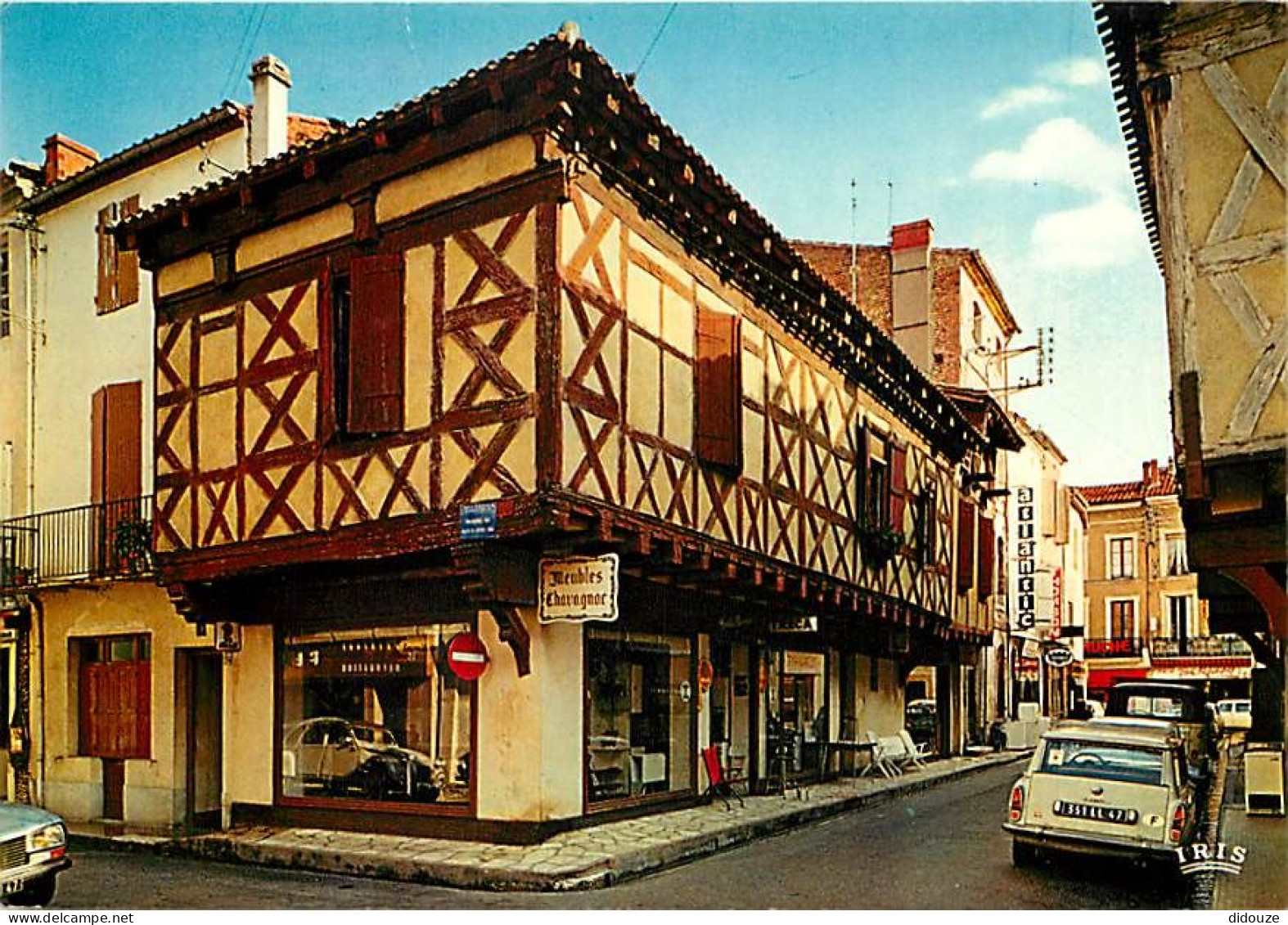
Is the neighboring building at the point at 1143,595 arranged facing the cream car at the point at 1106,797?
yes

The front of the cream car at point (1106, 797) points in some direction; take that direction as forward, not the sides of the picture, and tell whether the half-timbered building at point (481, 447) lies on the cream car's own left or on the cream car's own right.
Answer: on the cream car's own left

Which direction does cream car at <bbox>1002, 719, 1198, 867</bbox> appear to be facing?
away from the camera

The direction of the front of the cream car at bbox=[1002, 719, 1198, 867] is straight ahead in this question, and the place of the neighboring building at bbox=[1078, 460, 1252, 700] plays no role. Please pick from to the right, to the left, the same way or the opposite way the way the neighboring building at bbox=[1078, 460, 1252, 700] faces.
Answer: the opposite way

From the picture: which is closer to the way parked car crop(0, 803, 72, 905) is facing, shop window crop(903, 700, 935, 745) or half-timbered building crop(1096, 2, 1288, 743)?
the half-timbered building

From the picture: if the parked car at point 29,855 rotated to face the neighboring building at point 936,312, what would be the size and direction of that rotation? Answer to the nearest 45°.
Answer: approximately 90° to its left

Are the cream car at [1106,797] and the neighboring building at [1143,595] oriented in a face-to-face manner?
yes
